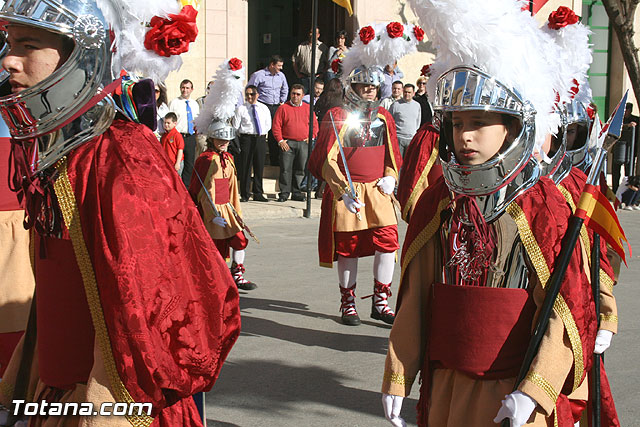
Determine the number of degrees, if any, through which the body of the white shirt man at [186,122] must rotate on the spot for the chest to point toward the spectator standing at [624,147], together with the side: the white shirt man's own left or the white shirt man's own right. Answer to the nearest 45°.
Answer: approximately 90° to the white shirt man's own left

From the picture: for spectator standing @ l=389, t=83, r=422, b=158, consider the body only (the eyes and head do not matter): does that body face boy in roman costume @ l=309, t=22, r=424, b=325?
yes

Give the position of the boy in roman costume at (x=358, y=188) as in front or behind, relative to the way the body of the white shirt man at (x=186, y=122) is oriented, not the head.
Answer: in front

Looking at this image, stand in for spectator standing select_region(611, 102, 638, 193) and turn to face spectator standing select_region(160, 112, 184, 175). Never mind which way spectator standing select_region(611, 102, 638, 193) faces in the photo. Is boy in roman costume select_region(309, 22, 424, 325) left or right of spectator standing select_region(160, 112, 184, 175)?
left

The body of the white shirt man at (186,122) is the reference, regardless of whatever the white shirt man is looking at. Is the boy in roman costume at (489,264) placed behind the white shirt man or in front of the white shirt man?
in front

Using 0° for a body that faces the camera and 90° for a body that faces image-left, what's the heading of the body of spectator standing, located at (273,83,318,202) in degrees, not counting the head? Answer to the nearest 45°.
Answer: approximately 0°

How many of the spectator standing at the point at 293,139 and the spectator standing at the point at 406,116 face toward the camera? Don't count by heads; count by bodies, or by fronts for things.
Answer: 2
